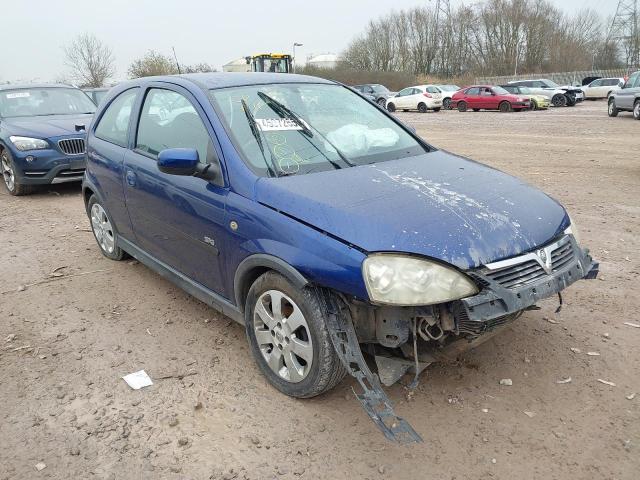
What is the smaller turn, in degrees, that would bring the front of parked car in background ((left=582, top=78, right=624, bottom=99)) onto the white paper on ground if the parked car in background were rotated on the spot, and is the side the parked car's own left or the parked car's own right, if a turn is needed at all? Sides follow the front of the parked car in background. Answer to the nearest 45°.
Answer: approximately 90° to the parked car's own left

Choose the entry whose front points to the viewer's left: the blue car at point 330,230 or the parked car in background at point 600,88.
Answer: the parked car in background

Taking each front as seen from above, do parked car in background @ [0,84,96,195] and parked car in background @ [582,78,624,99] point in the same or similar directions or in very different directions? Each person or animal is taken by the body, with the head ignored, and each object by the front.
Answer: very different directions

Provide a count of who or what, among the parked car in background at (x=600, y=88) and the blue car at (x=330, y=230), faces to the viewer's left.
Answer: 1

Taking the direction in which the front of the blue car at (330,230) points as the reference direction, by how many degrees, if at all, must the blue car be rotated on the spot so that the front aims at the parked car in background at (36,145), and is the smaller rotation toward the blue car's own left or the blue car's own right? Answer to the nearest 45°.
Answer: approximately 180°

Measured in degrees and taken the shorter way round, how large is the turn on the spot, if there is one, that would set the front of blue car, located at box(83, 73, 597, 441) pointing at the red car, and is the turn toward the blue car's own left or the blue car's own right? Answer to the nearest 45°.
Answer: approximately 135° to the blue car's own left

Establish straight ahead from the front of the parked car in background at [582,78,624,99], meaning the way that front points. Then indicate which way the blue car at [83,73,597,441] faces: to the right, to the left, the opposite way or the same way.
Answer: the opposite way

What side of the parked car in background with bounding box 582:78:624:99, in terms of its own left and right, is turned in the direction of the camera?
left

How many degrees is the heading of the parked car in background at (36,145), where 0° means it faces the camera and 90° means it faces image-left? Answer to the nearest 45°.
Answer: approximately 315°

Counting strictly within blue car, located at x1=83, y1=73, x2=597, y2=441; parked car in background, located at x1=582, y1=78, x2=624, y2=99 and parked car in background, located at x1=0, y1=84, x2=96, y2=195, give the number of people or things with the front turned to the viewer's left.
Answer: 1

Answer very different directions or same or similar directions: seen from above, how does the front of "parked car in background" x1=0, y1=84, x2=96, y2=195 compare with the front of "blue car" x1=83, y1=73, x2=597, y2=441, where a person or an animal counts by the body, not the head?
same or similar directions

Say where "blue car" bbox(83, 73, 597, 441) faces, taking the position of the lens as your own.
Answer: facing the viewer and to the right of the viewer
